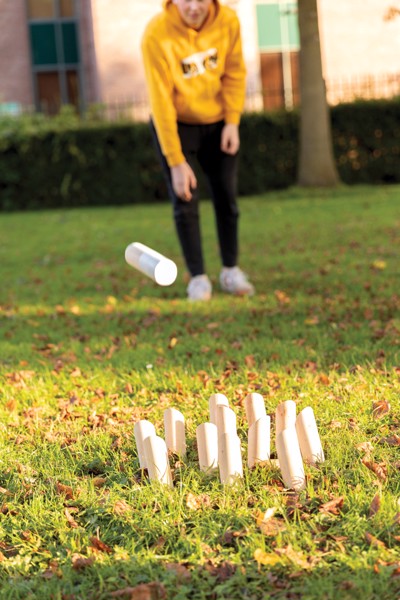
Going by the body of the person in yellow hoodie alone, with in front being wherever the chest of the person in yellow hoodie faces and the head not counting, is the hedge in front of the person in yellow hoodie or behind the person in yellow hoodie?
behind

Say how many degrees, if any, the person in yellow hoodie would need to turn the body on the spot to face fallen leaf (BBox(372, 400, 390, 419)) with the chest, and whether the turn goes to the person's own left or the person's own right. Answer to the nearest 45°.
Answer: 0° — they already face it

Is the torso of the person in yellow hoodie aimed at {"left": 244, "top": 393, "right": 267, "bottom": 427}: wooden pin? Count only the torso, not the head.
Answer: yes

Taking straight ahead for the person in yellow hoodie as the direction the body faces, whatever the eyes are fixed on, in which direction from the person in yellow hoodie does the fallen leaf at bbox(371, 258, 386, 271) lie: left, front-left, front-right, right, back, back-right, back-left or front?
back-left

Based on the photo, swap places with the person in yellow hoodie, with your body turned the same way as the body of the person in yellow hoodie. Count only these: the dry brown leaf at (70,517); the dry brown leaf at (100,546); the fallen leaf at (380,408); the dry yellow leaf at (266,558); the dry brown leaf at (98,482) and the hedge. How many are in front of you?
5

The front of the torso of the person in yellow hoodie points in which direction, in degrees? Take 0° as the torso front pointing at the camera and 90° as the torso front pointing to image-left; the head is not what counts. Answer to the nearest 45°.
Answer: approximately 0°

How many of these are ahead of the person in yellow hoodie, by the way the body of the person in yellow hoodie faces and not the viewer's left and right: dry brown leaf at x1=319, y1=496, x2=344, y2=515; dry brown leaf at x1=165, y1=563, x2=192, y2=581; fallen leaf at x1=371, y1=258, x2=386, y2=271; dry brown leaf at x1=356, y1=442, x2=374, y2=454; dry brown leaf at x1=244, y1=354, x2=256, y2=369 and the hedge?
4

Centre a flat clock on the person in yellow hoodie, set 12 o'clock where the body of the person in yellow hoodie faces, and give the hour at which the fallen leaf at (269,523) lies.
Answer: The fallen leaf is roughly at 12 o'clock from the person in yellow hoodie.
